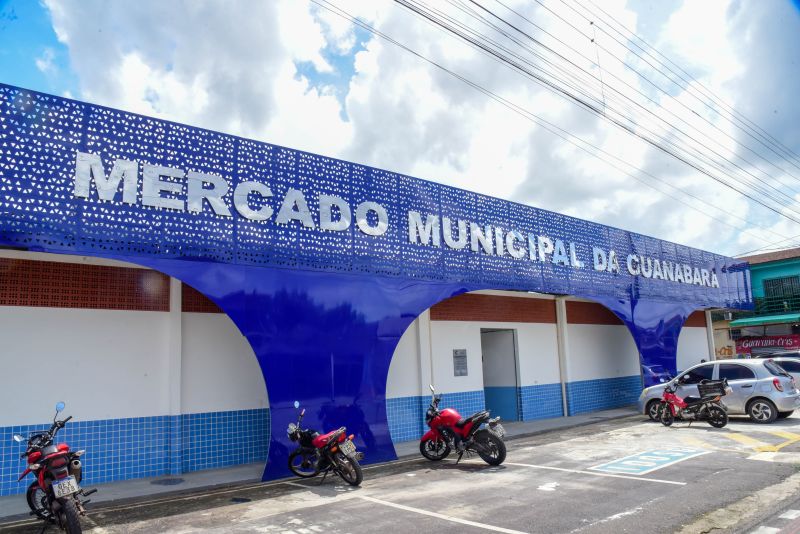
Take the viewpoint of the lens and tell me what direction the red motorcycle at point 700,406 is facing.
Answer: facing to the left of the viewer

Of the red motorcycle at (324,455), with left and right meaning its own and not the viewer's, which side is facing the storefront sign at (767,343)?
right

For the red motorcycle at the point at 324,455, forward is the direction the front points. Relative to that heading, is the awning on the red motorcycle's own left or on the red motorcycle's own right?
on the red motorcycle's own right

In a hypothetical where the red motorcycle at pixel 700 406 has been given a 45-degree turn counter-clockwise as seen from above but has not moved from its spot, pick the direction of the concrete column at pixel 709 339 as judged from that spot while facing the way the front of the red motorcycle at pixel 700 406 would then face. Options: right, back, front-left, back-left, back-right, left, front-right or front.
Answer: back-right

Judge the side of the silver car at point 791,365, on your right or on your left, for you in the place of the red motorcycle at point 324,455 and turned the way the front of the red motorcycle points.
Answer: on your right

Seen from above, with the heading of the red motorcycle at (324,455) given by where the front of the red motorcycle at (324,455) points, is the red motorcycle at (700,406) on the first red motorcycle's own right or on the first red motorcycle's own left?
on the first red motorcycle's own right

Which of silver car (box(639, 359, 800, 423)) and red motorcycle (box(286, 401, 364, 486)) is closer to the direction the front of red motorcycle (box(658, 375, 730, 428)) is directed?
the red motorcycle

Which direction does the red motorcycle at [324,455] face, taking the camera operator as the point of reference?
facing away from the viewer and to the left of the viewer

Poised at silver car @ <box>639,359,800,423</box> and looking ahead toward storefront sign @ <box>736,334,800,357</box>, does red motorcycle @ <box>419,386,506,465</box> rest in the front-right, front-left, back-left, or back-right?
back-left

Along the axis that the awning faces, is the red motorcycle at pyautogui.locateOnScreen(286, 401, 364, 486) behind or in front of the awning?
in front

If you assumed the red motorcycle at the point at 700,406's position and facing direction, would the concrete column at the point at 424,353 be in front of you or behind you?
in front
